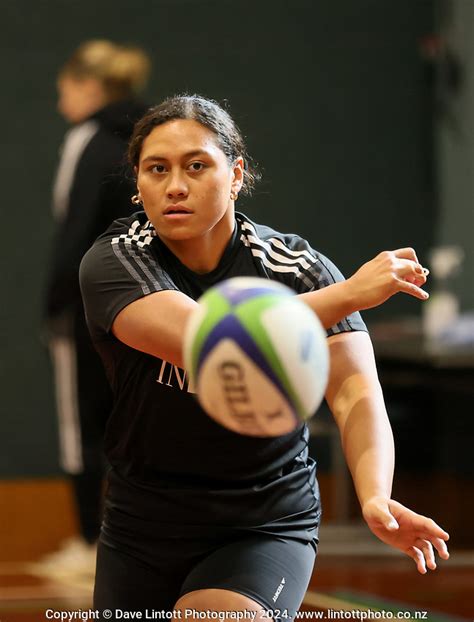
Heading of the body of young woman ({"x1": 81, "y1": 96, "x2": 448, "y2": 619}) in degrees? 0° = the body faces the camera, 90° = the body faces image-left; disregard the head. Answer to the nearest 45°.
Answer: approximately 0°

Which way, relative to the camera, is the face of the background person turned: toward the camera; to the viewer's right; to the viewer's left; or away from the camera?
to the viewer's left

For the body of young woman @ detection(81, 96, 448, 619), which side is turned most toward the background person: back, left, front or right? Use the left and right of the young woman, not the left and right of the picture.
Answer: back
